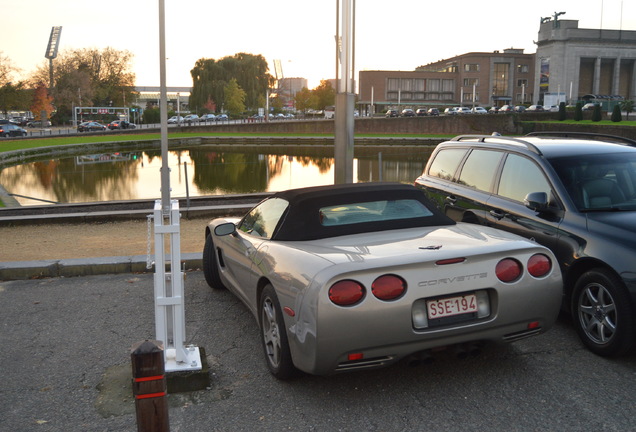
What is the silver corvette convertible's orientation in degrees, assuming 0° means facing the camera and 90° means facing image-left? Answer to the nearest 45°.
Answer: approximately 135°

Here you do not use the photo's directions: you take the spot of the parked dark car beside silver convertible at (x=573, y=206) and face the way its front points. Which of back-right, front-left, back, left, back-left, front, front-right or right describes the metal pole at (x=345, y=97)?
back

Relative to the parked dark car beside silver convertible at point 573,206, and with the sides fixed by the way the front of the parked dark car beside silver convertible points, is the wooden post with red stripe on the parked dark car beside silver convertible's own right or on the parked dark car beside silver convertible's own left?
on the parked dark car beside silver convertible's own right

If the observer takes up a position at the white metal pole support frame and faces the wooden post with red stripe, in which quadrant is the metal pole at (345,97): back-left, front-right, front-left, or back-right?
back-left

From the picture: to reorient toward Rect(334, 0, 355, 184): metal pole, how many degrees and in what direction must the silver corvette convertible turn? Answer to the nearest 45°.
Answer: approximately 45° to its right

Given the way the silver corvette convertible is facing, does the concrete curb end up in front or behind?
in front

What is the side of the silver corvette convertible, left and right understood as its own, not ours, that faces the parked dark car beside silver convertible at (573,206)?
right

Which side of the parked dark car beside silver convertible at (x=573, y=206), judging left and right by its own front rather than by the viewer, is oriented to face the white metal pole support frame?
right

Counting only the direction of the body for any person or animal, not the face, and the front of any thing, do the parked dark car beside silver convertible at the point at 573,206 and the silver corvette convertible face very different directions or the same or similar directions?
very different directions

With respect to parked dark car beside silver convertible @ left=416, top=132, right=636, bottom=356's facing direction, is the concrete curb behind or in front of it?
behind

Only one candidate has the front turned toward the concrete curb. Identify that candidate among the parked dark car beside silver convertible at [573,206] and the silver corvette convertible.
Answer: the silver corvette convertible

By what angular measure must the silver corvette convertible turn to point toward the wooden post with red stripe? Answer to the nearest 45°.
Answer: approximately 90° to its left

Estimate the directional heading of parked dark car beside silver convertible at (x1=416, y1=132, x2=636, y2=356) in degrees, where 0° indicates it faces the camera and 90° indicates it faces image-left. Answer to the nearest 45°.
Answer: approximately 315°
